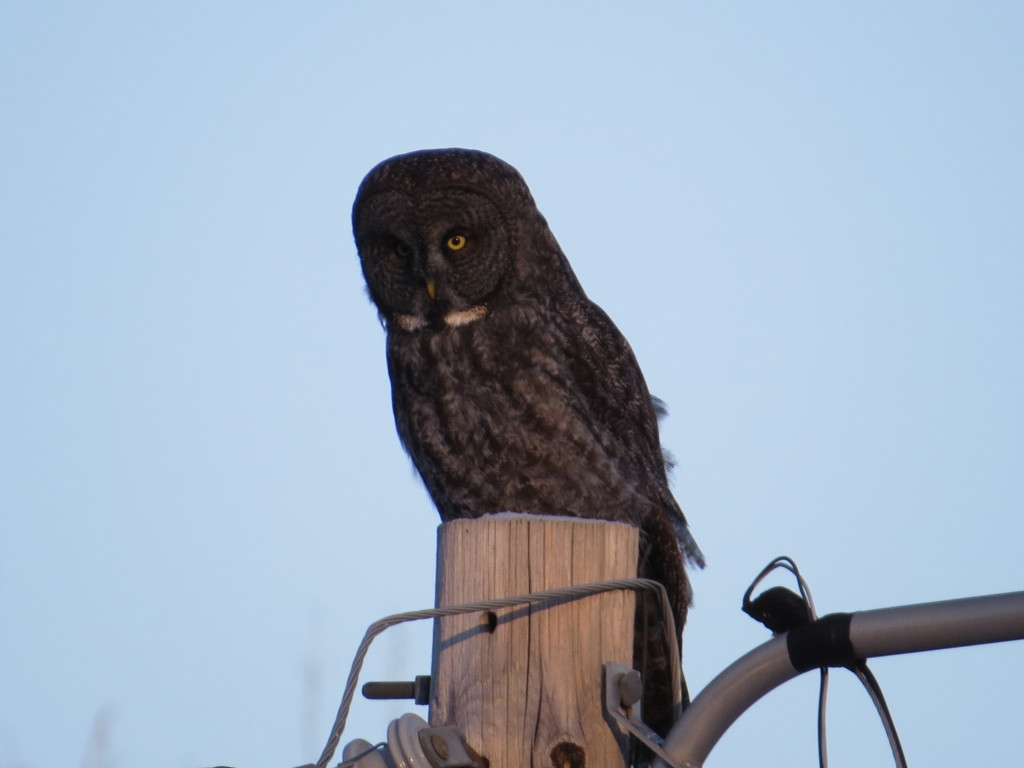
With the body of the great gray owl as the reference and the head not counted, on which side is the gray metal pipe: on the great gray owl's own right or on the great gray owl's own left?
on the great gray owl's own left

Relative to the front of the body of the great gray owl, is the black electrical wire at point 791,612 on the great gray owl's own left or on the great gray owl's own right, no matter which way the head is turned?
on the great gray owl's own left

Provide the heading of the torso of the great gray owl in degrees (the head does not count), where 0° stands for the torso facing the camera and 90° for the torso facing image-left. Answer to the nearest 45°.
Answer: approximately 45°
